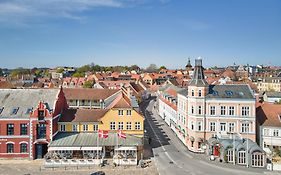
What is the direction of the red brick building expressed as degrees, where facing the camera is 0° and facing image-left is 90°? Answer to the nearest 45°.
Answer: approximately 0°

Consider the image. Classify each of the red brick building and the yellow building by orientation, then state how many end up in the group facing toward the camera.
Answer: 2

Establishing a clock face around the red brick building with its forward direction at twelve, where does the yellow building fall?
The yellow building is roughly at 9 o'clock from the red brick building.

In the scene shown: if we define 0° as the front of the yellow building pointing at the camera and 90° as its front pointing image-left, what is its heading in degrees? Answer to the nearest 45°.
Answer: approximately 0°

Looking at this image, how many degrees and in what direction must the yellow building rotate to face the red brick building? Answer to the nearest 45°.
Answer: approximately 90° to its right
